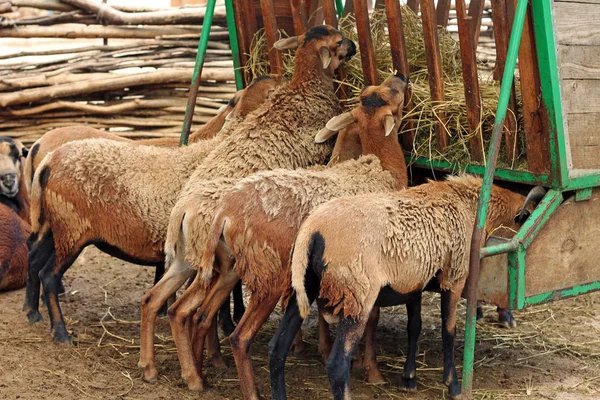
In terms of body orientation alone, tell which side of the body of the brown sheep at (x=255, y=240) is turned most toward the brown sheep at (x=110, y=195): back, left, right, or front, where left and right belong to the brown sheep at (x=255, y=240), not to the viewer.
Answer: left

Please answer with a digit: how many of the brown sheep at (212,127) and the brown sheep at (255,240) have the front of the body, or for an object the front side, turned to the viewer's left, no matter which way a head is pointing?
0

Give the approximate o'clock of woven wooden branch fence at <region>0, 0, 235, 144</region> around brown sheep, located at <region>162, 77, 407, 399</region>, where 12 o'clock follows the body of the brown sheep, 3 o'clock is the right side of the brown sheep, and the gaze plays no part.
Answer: The woven wooden branch fence is roughly at 10 o'clock from the brown sheep.

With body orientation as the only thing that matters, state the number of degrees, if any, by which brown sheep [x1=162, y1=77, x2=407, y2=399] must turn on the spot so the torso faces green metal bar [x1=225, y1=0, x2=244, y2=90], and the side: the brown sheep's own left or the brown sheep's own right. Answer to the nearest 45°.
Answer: approximately 45° to the brown sheep's own left

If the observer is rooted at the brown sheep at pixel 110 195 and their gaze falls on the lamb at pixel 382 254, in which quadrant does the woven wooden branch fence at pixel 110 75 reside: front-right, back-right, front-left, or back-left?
back-left

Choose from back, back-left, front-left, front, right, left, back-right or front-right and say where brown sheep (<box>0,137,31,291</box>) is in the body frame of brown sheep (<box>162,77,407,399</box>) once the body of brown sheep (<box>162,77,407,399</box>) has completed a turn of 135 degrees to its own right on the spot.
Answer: back-right

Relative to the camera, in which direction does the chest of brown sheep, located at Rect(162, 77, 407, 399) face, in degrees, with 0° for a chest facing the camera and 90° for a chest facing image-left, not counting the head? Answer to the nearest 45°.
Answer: approximately 225°

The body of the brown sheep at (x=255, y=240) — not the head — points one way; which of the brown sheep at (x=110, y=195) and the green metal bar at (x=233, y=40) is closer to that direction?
the green metal bar

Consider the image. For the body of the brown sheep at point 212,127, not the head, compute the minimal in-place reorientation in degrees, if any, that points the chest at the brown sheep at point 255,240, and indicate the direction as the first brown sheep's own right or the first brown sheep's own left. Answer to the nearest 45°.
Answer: approximately 90° to the first brown sheep's own right

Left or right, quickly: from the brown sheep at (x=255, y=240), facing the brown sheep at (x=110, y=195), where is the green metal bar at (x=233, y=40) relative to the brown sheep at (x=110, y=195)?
right

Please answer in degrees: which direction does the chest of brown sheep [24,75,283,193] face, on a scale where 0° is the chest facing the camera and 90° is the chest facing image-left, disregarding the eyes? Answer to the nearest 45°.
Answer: approximately 270°
